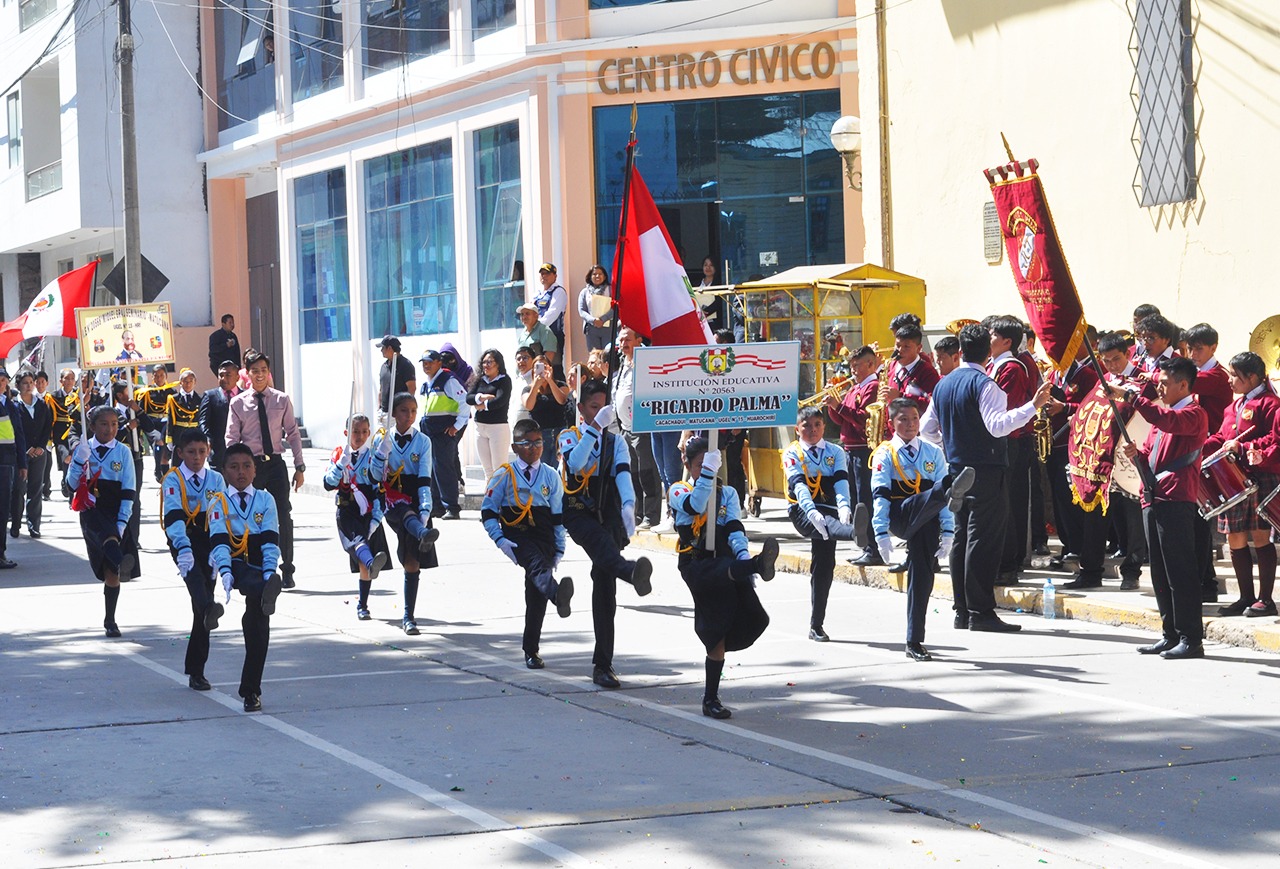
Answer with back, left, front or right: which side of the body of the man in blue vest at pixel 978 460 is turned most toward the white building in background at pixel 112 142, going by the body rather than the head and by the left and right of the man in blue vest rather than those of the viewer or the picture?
left

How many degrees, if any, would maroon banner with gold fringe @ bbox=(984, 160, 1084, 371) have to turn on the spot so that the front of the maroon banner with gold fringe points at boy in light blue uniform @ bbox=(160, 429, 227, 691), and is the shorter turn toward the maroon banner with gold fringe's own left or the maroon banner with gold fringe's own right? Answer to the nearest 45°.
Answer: approximately 45° to the maroon banner with gold fringe's own right

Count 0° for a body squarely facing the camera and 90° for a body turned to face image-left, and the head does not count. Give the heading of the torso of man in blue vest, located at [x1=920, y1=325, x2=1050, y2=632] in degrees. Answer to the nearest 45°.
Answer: approximately 225°

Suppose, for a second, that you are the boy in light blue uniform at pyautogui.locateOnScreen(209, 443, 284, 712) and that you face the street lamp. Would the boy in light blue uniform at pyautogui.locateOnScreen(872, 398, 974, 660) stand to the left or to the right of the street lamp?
right

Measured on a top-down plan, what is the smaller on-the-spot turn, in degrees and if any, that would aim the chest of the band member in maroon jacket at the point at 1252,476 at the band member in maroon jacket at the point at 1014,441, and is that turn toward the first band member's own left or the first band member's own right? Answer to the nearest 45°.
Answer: approximately 90° to the first band member's own right

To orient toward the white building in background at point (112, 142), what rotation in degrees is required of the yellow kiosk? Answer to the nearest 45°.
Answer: approximately 90° to its right

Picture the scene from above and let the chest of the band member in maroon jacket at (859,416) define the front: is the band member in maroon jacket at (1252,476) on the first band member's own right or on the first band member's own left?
on the first band member's own left

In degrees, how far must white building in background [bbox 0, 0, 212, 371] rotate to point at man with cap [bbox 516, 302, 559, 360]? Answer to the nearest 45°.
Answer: approximately 45° to its left

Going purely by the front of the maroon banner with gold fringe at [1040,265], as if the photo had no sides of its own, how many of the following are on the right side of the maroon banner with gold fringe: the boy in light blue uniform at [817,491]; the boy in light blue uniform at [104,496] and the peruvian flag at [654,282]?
3

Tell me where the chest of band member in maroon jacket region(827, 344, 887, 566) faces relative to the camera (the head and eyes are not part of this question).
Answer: to the viewer's left
